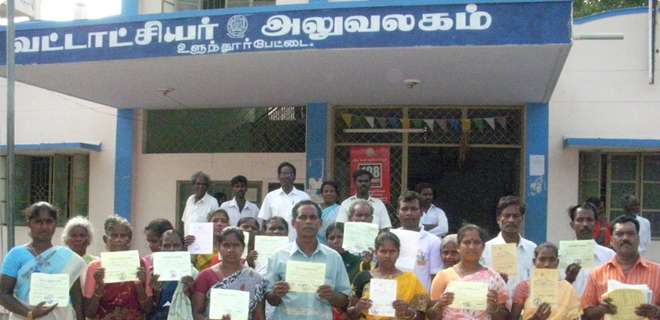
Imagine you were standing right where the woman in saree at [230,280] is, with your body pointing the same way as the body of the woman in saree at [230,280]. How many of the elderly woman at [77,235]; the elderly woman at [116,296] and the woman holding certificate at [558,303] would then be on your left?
1

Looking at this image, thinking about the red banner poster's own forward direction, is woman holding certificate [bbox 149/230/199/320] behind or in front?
in front

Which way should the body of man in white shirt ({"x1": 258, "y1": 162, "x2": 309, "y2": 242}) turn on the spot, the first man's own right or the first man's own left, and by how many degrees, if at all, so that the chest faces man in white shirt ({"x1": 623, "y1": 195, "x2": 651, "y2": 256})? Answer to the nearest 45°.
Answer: approximately 90° to the first man's own left

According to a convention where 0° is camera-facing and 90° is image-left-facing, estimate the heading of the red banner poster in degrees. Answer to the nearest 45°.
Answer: approximately 0°

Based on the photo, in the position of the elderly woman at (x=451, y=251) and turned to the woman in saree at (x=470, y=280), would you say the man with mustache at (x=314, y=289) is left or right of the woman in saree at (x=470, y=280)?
right

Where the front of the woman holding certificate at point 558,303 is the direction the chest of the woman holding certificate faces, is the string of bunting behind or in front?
behind
